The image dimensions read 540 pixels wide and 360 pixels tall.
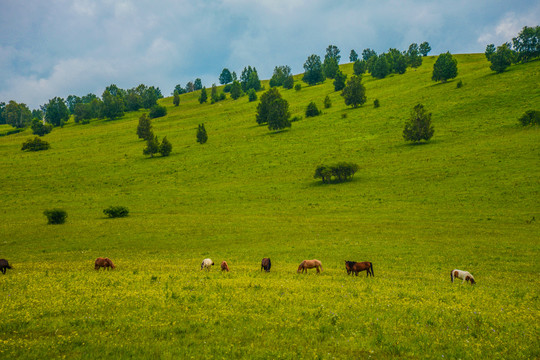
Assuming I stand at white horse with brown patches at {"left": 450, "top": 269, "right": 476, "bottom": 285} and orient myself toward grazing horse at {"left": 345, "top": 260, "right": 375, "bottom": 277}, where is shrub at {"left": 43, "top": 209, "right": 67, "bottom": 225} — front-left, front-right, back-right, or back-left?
front-right

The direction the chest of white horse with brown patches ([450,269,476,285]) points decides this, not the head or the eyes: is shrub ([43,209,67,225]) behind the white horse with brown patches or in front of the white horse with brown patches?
behind

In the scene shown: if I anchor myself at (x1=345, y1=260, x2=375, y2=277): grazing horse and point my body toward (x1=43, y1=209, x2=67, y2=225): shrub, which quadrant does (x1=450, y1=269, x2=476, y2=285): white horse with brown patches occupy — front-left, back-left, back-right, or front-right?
back-right

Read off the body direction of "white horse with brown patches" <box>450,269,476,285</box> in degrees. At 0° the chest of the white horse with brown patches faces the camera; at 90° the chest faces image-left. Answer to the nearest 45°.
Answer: approximately 270°

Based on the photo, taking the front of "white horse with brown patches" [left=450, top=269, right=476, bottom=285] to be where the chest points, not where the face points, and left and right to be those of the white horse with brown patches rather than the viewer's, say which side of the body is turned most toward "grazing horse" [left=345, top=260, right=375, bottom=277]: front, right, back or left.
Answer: back

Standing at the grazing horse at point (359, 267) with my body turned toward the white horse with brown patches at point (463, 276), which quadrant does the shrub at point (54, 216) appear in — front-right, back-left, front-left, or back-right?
back-left

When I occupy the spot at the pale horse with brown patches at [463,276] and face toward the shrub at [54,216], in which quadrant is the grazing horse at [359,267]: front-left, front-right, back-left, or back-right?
front-left
